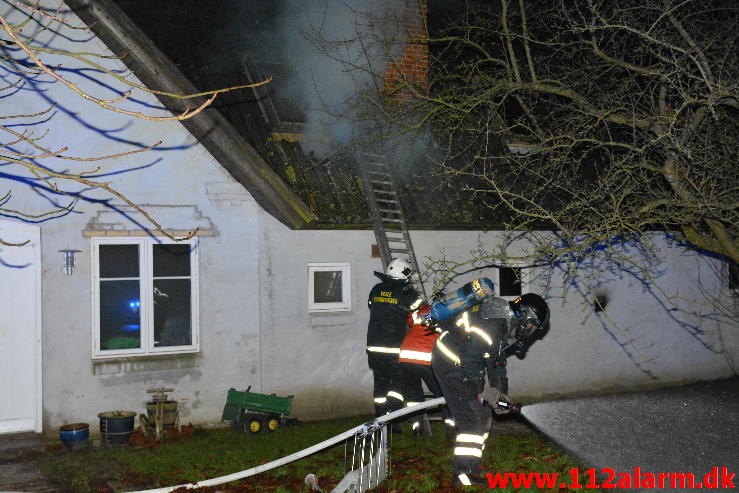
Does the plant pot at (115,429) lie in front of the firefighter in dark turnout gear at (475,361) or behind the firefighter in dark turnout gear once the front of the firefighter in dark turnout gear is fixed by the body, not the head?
behind

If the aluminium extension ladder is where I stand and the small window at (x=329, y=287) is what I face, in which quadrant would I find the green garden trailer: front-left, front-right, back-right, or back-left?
front-left

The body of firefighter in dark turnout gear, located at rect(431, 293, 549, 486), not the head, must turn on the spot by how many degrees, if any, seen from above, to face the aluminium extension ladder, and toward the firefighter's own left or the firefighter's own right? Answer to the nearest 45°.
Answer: approximately 90° to the firefighter's own left

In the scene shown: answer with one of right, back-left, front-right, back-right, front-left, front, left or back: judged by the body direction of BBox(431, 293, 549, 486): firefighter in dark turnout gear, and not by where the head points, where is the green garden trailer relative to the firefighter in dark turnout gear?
back-left

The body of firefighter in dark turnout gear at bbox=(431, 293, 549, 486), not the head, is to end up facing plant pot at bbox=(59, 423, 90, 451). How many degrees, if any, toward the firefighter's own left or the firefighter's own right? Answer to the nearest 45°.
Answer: approximately 180°

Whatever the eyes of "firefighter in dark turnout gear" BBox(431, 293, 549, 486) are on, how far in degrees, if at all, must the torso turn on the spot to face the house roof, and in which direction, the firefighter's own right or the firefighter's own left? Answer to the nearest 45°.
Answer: approximately 135° to the firefighter's own left

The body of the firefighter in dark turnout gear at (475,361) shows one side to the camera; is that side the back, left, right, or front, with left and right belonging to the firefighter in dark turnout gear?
right

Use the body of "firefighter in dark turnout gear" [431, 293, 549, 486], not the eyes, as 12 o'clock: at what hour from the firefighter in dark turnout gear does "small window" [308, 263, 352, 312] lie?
The small window is roughly at 8 o'clock from the firefighter in dark turnout gear.
